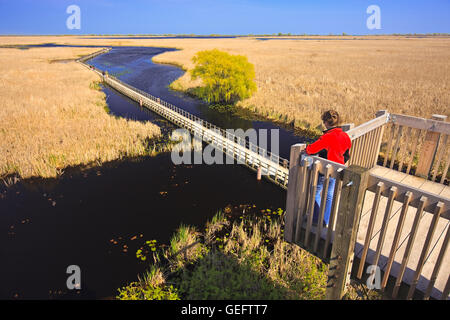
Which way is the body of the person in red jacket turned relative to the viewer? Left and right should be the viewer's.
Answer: facing away from the viewer and to the left of the viewer

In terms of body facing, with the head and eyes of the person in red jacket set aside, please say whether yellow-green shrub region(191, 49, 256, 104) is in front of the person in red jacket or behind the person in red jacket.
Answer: in front

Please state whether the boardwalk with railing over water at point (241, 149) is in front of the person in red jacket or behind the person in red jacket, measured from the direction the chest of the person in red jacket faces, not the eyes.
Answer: in front
